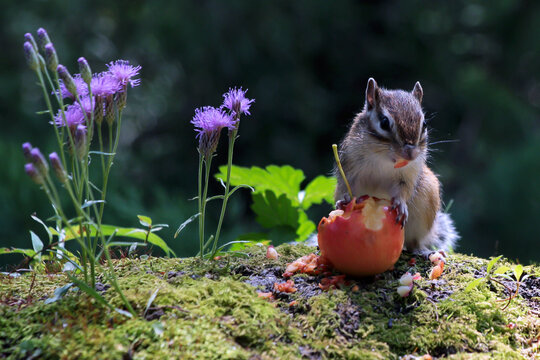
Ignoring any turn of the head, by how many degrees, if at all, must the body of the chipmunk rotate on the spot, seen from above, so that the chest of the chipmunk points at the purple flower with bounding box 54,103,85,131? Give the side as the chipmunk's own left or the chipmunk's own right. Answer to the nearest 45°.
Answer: approximately 45° to the chipmunk's own right

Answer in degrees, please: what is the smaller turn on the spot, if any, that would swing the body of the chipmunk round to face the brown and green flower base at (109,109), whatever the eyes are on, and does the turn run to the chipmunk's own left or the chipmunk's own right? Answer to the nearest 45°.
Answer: approximately 45° to the chipmunk's own right

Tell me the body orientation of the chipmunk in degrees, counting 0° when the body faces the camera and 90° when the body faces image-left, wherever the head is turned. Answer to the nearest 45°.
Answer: approximately 0°

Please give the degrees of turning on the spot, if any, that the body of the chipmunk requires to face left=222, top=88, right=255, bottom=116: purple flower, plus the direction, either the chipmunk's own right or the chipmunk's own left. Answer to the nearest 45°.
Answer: approximately 45° to the chipmunk's own right
